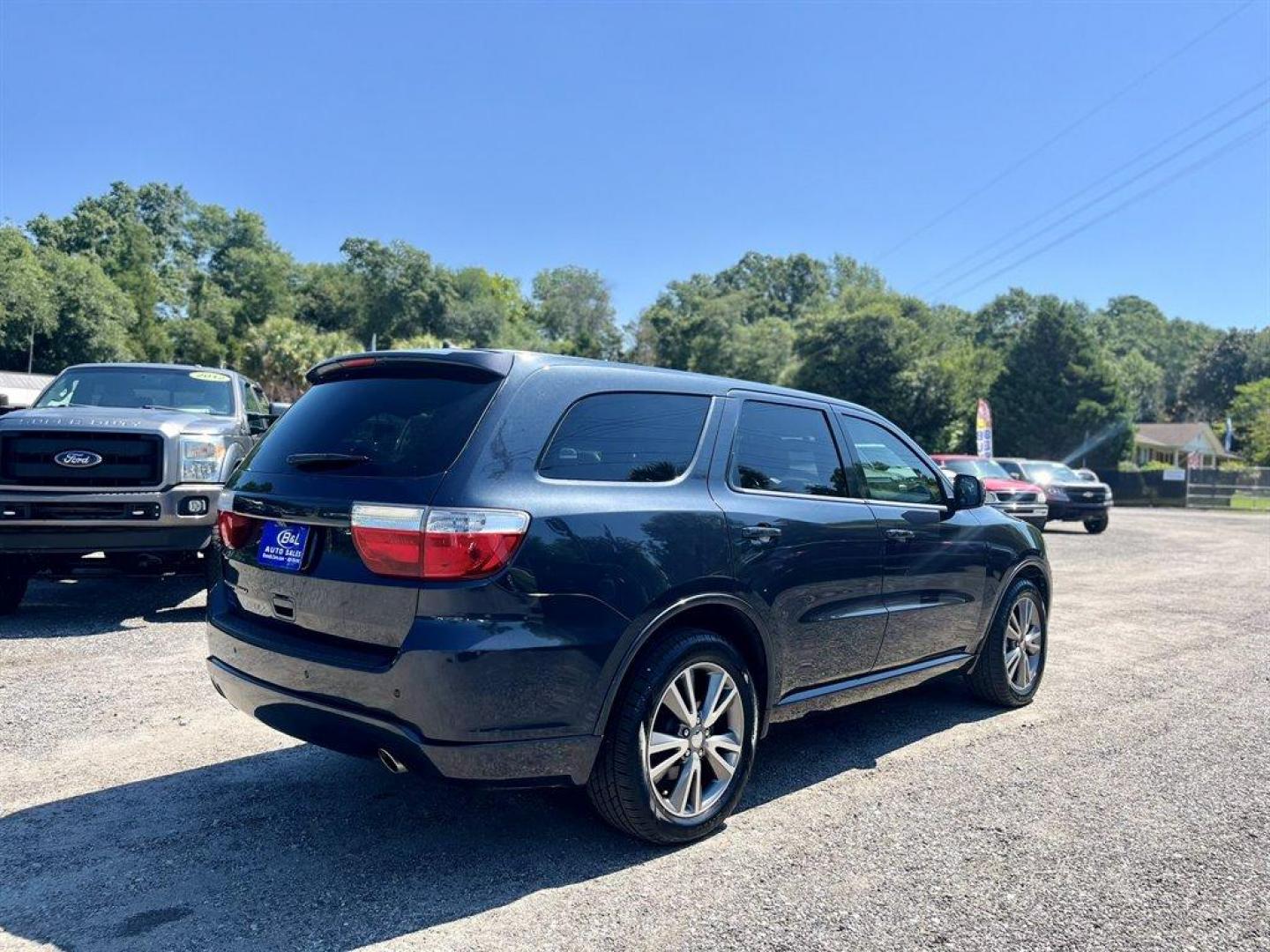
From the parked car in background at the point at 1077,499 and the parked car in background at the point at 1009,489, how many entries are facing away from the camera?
0

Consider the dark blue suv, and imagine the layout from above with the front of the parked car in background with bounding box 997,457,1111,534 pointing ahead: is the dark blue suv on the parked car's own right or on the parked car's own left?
on the parked car's own right

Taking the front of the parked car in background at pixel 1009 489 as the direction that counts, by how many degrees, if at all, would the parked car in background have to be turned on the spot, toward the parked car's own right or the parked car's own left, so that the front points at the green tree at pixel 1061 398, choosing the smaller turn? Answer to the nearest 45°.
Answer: approximately 135° to the parked car's own left

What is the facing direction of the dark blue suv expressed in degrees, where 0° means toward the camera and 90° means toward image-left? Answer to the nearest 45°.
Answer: approximately 225°

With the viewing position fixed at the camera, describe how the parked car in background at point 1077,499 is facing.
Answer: facing the viewer and to the right of the viewer

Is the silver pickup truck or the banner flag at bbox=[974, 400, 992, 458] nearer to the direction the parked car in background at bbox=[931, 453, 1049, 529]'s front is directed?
the silver pickup truck

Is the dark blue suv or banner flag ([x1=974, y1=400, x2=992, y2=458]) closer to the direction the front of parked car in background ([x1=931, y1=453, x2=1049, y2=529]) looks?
the dark blue suv

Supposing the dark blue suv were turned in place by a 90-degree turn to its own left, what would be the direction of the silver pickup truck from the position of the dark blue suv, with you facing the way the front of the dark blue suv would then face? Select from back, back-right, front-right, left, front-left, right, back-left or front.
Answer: front

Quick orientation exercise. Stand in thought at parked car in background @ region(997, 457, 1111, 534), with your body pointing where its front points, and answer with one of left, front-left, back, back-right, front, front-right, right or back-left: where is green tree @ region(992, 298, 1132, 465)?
back-left

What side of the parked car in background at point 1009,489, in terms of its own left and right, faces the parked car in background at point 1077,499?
left

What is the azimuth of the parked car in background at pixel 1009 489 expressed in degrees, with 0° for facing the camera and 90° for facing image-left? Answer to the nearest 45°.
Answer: approximately 315°

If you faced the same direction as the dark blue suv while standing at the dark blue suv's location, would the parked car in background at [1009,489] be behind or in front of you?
in front

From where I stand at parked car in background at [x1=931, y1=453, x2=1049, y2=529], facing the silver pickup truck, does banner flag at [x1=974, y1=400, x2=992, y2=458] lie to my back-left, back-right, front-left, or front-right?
back-right

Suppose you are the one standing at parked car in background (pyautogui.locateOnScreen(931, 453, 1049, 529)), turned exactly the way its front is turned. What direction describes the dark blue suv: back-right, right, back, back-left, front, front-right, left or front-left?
front-right

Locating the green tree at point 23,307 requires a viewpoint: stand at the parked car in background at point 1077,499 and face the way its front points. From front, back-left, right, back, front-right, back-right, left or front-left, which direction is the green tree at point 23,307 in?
back-right
